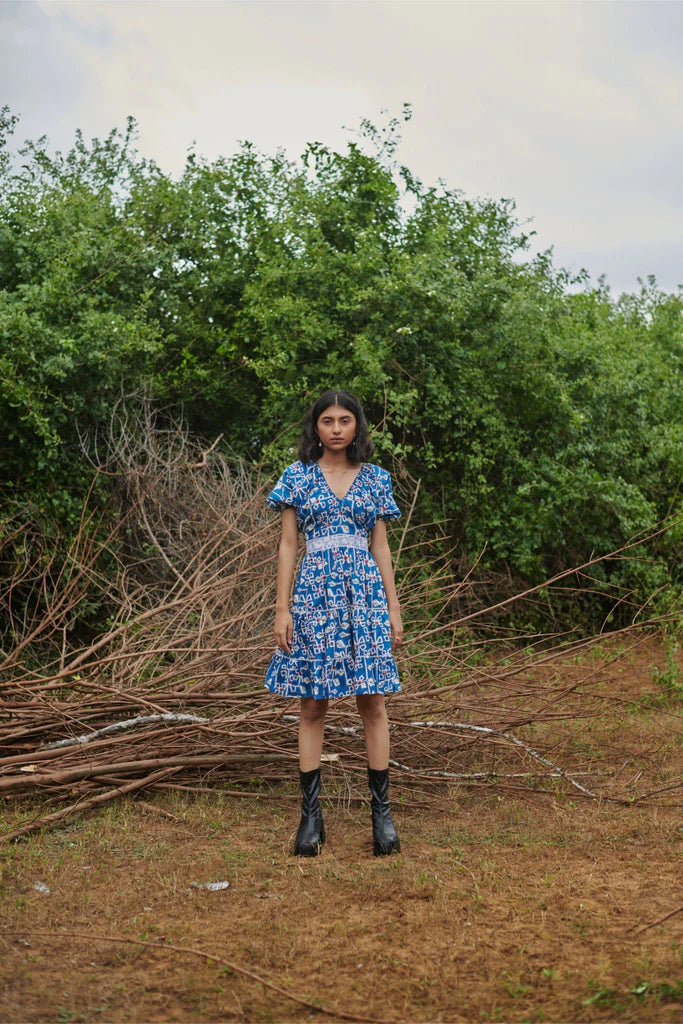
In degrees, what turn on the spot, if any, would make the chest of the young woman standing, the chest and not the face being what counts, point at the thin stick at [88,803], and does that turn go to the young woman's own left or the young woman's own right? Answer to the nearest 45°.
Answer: approximately 135° to the young woman's own right

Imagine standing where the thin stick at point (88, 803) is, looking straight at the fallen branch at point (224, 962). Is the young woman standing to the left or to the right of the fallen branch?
left

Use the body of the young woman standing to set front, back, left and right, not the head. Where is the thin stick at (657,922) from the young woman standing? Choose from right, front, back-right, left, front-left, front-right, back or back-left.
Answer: front-left

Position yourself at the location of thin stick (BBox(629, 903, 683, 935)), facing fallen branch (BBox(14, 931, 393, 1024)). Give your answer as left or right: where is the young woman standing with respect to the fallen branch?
right

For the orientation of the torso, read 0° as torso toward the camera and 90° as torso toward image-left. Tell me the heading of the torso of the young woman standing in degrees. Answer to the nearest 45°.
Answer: approximately 0°

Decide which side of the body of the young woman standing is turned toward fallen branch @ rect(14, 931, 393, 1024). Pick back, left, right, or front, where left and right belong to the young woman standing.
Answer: front

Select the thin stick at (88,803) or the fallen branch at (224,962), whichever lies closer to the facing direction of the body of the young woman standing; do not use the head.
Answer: the fallen branch
